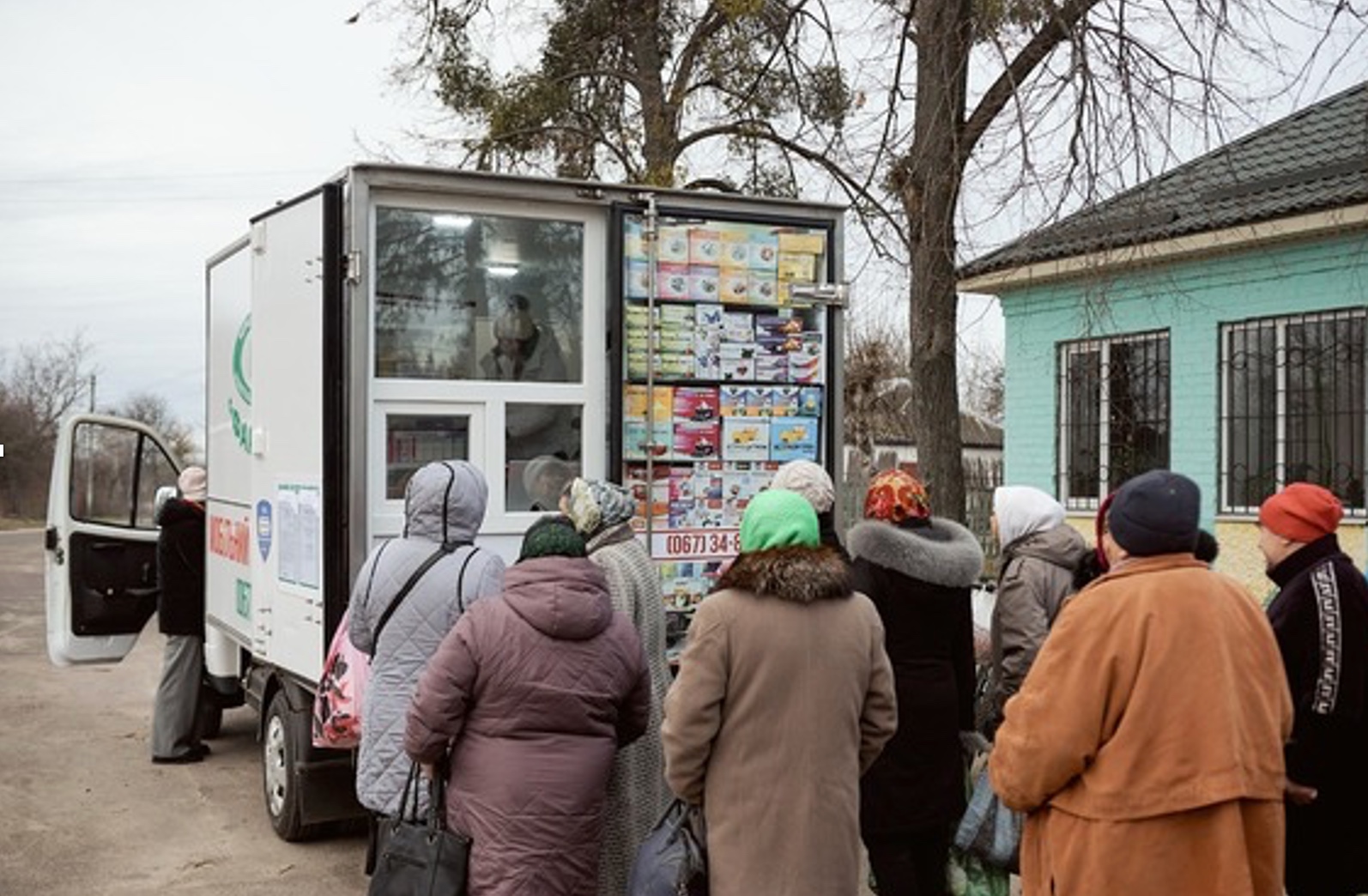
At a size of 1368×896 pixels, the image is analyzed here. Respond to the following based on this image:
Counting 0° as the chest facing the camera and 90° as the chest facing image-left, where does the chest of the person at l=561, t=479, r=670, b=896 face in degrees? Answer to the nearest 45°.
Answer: approximately 135°

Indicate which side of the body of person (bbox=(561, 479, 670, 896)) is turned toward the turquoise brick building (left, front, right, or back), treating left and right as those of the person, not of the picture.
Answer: right

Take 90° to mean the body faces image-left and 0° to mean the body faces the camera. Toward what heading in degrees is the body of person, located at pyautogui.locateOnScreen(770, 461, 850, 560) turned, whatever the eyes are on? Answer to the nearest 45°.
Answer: approximately 180°

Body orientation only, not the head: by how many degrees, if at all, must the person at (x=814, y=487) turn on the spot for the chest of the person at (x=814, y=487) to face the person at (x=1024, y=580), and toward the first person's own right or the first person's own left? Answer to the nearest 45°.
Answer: approximately 90° to the first person's own right

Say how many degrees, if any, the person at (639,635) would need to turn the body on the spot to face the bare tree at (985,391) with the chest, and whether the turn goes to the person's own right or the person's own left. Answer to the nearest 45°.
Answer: approximately 45° to the person's own right

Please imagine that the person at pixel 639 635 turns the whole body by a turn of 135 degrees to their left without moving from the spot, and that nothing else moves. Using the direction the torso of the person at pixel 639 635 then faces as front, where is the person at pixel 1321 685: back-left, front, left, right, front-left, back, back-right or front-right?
left

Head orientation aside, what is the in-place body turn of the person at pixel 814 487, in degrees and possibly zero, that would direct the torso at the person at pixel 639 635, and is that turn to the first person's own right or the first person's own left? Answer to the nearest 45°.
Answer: approximately 135° to the first person's own left

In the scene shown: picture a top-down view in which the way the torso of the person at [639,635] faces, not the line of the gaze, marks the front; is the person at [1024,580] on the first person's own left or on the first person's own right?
on the first person's own right
